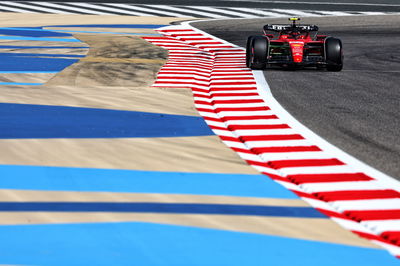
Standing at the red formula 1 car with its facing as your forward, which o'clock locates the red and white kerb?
The red and white kerb is roughly at 12 o'clock from the red formula 1 car.

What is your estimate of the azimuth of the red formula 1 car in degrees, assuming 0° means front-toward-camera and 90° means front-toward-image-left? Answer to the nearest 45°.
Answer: approximately 0°
